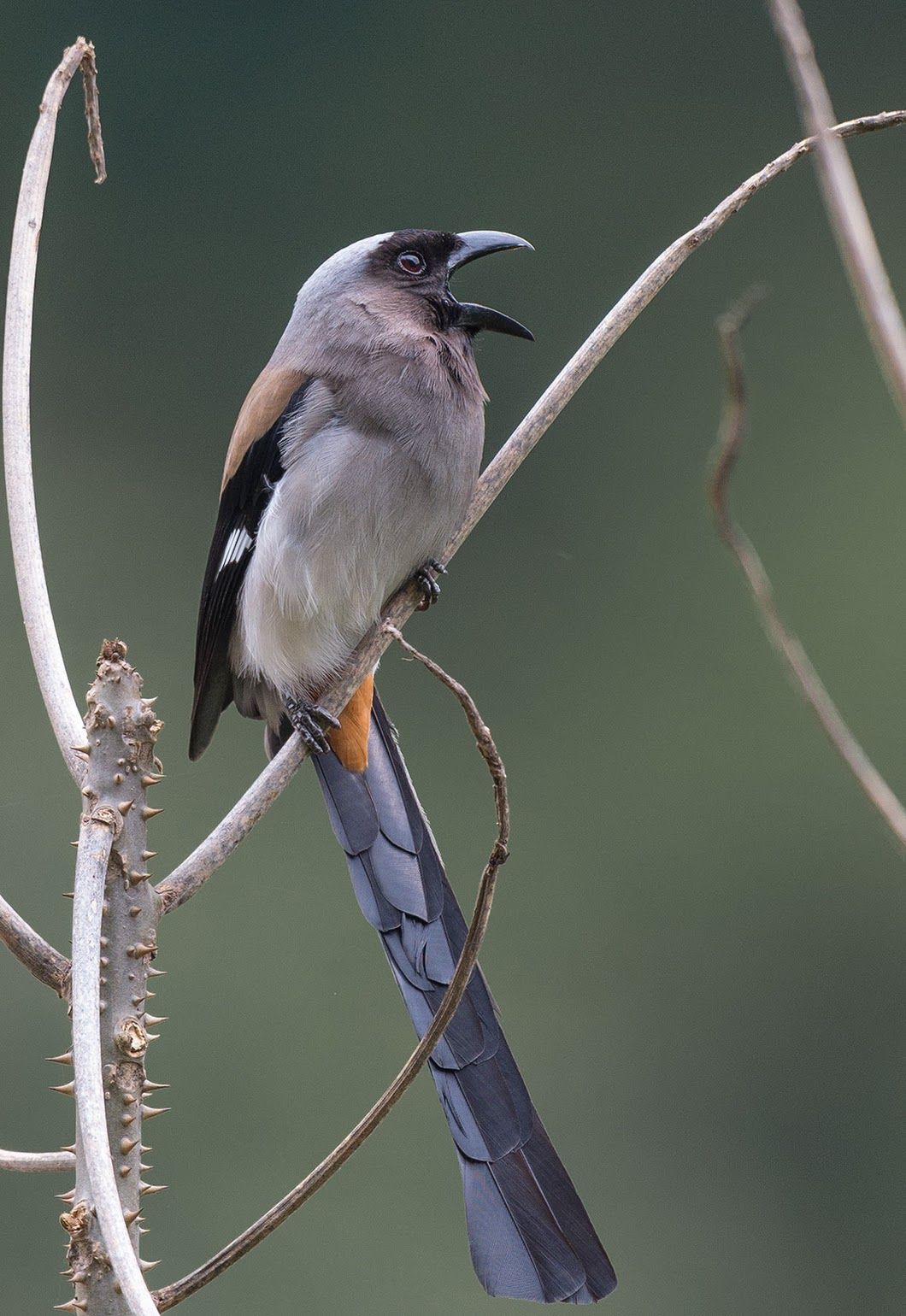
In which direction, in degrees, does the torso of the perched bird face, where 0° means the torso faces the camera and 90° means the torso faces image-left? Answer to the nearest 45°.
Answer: approximately 315°

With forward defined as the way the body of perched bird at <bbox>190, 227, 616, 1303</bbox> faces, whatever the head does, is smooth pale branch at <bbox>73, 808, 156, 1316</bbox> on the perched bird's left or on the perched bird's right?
on the perched bird's right

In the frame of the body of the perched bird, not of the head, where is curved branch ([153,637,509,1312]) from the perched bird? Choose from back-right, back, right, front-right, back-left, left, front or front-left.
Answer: front-right

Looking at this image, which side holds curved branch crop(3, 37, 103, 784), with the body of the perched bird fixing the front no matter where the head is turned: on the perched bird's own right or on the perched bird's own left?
on the perched bird's own right

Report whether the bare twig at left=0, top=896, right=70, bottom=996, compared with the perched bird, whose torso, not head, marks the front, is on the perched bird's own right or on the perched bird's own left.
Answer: on the perched bird's own right

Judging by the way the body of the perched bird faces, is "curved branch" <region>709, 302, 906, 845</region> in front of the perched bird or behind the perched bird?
in front
